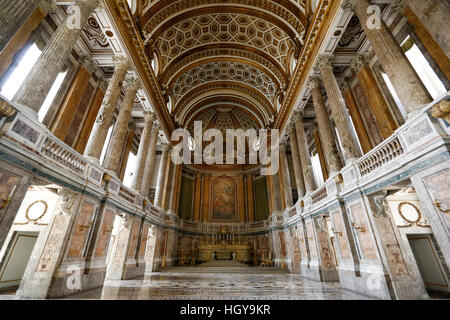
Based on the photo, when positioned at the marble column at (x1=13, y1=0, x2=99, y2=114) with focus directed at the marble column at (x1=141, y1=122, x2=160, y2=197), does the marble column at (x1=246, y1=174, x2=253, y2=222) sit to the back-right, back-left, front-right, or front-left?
front-right

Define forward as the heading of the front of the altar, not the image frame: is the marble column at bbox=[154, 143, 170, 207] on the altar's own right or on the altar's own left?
on the altar's own right

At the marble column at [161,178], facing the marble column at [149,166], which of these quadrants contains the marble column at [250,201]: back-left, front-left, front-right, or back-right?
back-left

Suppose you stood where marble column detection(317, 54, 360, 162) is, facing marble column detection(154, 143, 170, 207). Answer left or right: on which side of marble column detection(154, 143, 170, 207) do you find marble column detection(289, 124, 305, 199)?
right

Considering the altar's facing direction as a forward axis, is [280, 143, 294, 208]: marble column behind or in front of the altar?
in front

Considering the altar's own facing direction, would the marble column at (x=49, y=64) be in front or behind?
in front

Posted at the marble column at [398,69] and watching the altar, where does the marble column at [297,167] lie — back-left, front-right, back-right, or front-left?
front-right

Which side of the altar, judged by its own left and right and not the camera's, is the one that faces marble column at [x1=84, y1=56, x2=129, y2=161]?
front

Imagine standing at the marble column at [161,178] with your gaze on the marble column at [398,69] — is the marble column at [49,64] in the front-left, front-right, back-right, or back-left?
front-right

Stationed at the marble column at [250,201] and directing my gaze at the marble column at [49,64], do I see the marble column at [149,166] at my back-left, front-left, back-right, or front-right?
front-right

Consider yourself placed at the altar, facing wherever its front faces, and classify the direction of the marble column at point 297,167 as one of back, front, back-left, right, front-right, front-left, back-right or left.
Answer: front-left

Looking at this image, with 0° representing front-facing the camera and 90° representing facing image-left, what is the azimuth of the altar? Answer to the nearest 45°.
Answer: approximately 0°

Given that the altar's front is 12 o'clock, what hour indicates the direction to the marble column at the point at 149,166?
The marble column is roughly at 1 o'clock from the altar.
